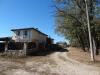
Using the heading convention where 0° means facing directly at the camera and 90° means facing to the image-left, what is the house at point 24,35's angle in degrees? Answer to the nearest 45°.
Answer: approximately 45°
